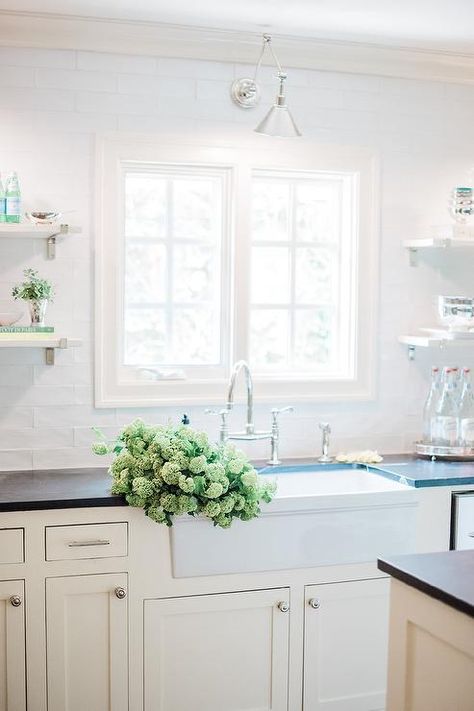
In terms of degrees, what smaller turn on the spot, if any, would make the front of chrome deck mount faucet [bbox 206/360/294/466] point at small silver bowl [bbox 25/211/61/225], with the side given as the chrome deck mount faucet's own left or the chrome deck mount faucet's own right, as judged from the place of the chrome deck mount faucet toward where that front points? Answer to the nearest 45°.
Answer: approximately 45° to the chrome deck mount faucet's own right

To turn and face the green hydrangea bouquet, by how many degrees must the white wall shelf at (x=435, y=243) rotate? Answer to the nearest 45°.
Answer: approximately 45° to its right

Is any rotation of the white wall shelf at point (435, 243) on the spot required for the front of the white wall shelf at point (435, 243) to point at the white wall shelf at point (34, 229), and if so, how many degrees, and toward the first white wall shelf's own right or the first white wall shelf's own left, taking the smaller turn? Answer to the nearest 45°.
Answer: approximately 45° to the first white wall shelf's own right

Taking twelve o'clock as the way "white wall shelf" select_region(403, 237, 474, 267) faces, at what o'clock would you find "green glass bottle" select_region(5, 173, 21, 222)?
The green glass bottle is roughly at 2 o'clock from the white wall shelf.

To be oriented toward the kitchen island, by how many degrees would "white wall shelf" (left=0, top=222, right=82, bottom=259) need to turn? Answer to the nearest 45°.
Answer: approximately 45° to its left

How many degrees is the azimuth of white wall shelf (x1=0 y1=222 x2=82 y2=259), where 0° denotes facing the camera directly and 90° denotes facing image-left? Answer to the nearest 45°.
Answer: approximately 0°

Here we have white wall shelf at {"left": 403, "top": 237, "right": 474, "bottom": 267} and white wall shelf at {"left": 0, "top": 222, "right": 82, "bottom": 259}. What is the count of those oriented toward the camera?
2
